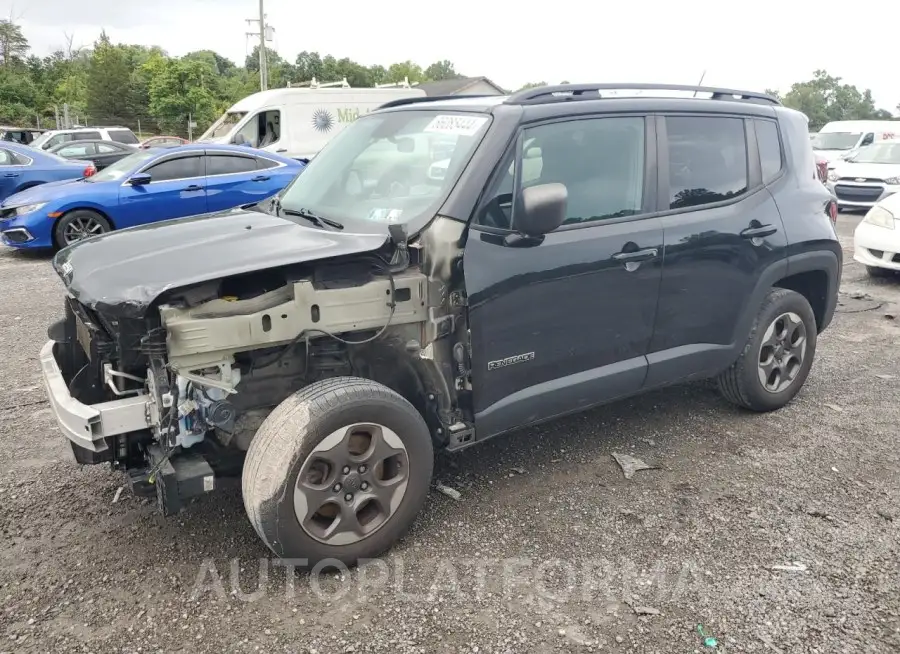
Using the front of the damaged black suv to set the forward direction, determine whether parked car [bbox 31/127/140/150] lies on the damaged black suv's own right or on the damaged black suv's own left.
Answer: on the damaged black suv's own right

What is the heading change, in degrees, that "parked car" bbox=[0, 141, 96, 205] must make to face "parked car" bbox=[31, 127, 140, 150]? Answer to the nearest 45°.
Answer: approximately 90° to its right

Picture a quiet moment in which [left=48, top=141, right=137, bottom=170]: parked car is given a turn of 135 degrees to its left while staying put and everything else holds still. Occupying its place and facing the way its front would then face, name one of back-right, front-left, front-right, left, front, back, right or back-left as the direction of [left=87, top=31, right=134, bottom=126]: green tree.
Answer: back-left

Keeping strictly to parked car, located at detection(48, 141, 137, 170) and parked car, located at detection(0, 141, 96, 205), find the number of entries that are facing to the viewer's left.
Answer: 2

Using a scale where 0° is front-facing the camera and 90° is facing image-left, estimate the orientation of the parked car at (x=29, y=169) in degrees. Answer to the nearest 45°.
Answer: approximately 90°

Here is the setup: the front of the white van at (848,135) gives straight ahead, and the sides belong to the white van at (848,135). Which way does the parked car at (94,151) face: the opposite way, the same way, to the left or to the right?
the same way

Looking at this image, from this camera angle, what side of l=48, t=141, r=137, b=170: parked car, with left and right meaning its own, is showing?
left

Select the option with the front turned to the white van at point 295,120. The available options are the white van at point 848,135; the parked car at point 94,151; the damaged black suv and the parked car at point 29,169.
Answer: the white van at point 848,135

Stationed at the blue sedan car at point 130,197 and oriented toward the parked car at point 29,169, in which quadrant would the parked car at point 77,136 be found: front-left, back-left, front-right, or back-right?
front-right

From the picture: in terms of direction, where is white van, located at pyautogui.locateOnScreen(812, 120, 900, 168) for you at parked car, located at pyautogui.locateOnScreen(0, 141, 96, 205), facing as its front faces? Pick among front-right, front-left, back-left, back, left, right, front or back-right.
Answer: back

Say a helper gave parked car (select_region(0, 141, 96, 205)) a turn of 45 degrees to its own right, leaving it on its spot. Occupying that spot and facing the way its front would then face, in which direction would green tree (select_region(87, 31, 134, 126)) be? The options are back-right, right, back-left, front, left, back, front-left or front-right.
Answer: front-right

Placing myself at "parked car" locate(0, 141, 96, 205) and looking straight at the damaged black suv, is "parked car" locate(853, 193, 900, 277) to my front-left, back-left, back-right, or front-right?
front-left

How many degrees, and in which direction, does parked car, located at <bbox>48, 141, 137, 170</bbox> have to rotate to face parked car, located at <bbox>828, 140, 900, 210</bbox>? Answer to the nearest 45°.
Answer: approximately 135° to its left

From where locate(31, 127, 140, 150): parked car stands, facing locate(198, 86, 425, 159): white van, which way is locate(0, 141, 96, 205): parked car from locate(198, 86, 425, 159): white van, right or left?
right

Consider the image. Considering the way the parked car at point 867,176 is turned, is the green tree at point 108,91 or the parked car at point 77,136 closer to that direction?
the parked car

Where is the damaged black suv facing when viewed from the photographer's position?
facing the viewer and to the left of the viewer

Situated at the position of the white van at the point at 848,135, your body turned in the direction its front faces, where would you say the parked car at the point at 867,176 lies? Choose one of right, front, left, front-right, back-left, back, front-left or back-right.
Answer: front-left
